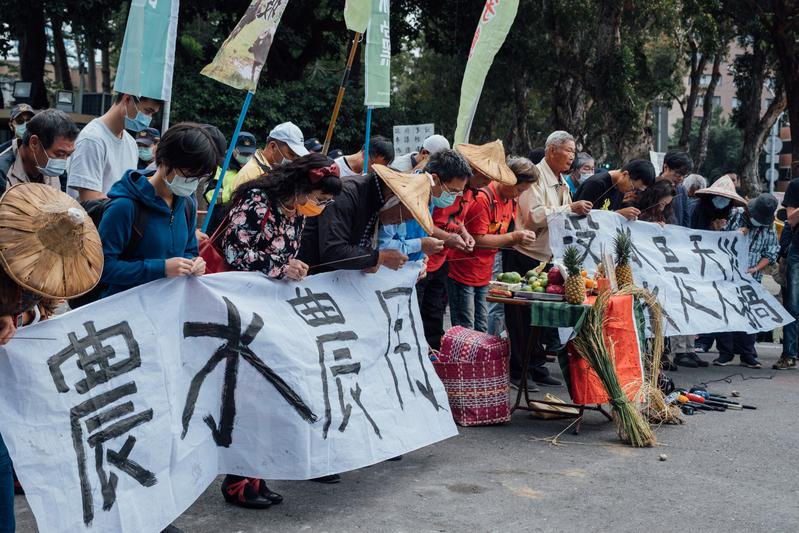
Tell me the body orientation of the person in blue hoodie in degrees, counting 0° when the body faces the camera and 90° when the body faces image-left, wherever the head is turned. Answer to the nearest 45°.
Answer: approximately 315°

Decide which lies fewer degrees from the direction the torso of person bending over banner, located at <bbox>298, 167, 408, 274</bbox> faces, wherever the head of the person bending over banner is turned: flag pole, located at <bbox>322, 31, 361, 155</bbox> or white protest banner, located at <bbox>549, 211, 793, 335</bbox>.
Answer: the white protest banner
